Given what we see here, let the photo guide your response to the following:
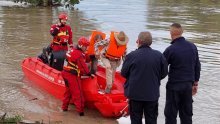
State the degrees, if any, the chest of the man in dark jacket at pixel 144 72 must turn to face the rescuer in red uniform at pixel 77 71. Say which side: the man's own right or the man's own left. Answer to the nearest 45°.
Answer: approximately 45° to the man's own left

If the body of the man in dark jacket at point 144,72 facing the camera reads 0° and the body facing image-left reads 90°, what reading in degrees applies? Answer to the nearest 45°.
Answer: approximately 180°

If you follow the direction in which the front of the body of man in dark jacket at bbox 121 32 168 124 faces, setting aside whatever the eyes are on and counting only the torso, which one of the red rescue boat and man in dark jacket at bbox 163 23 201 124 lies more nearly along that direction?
the red rescue boat

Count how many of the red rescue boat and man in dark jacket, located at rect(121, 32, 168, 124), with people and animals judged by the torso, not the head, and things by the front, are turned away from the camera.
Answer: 1

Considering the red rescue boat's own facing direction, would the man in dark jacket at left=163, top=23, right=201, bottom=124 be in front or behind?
in front

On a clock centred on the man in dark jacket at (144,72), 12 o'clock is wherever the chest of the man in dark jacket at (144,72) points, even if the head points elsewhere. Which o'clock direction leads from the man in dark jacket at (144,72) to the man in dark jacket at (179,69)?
the man in dark jacket at (179,69) is roughly at 2 o'clock from the man in dark jacket at (144,72).

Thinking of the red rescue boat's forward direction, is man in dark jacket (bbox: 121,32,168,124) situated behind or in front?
in front

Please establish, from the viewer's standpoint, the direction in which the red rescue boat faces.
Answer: facing the viewer and to the right of the viewer

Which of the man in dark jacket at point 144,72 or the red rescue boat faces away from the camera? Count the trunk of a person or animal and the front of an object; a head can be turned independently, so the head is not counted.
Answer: the man in dark jacket
